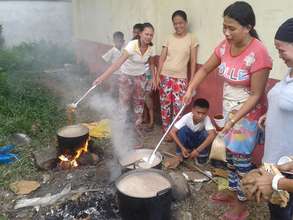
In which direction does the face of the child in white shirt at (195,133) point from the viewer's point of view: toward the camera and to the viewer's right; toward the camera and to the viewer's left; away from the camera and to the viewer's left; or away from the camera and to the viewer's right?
toward the camera and to the viewer's left

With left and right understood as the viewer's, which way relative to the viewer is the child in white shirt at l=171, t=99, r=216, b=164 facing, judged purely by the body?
facing the viewer

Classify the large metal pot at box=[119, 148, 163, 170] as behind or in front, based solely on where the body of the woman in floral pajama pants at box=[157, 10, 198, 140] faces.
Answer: in front

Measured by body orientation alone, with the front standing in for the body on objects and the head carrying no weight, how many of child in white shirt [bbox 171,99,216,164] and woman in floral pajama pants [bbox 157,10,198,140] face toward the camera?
2

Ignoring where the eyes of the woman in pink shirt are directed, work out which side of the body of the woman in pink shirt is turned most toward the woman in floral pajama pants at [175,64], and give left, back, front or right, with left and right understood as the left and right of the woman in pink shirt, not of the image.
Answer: right

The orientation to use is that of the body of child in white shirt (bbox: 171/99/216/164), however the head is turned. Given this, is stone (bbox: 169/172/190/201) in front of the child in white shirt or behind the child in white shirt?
in front

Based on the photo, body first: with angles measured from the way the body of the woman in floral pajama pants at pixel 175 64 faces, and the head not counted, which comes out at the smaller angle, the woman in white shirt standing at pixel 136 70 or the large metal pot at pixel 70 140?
the large metal pot

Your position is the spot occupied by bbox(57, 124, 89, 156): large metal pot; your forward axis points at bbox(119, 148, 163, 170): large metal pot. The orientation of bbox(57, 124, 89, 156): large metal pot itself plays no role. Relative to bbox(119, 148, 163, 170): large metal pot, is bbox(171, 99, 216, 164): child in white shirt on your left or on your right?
left

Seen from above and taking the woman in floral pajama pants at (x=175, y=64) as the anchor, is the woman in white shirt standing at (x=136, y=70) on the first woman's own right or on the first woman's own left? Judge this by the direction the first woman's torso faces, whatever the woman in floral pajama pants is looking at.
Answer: on the first woman's own right

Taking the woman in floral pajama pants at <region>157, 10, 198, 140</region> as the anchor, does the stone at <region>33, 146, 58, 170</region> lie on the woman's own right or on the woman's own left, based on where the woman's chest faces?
on the woman's own right

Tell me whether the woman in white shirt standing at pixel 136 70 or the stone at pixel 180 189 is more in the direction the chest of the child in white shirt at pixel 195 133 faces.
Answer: the stone

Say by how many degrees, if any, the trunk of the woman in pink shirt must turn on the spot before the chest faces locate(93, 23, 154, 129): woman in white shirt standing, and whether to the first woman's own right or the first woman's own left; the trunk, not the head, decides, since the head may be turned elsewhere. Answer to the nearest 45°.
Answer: approximately 90° to the first woman's own right
